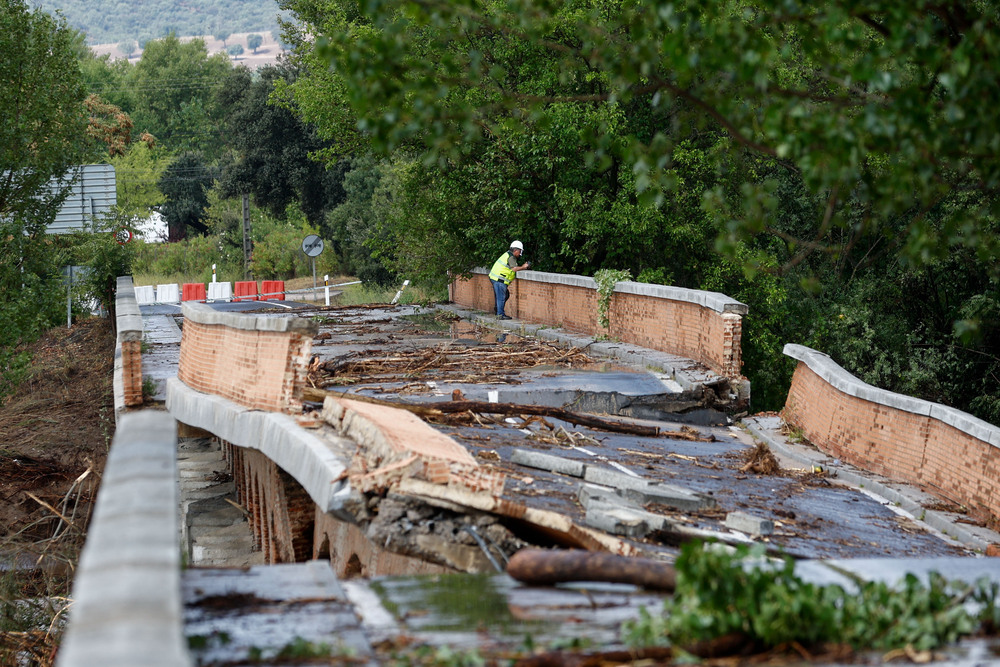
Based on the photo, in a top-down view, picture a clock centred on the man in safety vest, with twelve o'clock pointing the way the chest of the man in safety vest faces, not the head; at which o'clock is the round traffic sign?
The round traffic sign is roughly at 8 o'clock from the man in safety vest.

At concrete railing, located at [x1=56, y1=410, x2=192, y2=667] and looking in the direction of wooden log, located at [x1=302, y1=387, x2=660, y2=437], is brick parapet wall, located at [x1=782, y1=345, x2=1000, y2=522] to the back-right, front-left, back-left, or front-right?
front-right

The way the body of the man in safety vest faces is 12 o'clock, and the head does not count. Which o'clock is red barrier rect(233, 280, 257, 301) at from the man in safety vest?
The red barrier is roughly at 8 o'clock from the man in safety vest.

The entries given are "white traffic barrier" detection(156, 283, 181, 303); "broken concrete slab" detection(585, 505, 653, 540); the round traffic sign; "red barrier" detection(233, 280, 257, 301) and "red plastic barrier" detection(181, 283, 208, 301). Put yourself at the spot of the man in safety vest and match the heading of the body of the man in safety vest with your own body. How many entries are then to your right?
1

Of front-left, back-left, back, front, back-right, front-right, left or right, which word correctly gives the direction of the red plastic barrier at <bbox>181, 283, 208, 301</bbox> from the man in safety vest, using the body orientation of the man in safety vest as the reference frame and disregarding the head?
back-left

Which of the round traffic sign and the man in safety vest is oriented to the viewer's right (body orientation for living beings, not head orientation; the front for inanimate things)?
the man in safety vest

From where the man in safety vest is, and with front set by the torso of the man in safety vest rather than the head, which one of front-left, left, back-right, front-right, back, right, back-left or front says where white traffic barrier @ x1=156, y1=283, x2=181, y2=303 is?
back-left

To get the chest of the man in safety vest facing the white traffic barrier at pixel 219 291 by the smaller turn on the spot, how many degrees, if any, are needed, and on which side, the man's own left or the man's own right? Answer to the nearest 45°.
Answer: approximately 135° to the man's own left

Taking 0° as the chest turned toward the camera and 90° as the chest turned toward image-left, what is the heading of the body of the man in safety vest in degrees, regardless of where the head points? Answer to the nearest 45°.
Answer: approximately 270°

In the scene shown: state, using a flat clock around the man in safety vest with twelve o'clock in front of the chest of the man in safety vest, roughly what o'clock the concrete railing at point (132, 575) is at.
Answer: The concrete railing is roughly at 3 o'clock from the man in safety vest.

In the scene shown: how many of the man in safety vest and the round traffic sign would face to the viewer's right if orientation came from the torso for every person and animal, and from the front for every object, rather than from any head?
1
